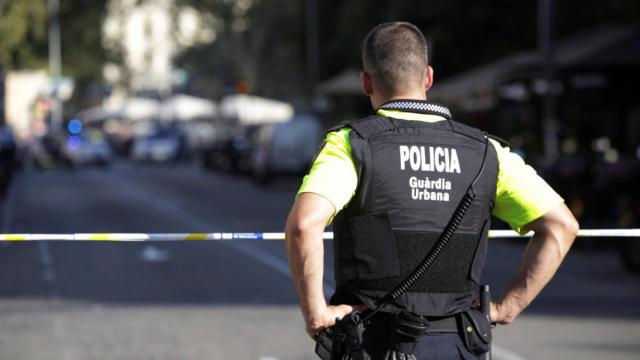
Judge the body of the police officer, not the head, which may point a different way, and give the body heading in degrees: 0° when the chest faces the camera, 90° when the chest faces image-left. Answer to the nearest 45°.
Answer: approximately 180°

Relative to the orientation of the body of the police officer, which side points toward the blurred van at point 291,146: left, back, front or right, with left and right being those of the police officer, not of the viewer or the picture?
front

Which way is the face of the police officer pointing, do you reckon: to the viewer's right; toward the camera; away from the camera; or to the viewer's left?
away from the camera

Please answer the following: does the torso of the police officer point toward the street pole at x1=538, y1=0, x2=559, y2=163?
yes
